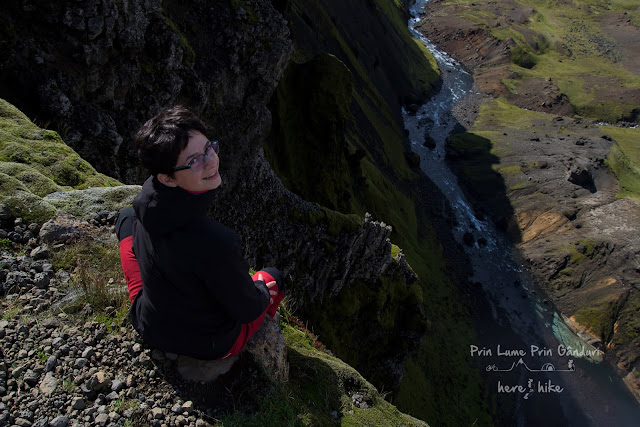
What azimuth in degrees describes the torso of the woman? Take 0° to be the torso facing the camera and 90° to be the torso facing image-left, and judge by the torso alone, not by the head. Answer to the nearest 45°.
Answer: approximately 225°

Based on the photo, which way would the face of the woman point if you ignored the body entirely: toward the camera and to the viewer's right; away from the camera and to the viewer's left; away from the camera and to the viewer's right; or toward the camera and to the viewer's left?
toward the camera and to the viewer's right
